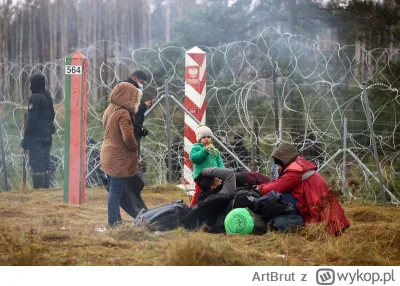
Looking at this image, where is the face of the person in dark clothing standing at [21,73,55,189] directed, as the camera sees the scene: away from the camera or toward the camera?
away from the camera

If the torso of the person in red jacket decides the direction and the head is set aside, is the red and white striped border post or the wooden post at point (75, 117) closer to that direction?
the wooden post

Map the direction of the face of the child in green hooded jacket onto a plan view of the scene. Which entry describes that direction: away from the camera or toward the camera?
toward the camera

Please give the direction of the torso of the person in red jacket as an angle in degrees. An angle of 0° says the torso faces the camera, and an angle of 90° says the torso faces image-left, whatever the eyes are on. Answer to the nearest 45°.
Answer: approximately 90°

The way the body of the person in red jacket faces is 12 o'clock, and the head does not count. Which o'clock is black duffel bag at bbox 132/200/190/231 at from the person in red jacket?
The black duffel bag is roughly at 12 o'clock from the person in red jacket.

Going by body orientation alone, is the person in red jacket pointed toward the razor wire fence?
no

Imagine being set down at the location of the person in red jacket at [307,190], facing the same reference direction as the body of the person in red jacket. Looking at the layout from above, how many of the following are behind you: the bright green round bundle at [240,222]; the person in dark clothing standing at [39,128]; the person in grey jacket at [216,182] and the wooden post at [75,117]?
0

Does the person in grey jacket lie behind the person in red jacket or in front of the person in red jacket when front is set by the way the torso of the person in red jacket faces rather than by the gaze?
in front

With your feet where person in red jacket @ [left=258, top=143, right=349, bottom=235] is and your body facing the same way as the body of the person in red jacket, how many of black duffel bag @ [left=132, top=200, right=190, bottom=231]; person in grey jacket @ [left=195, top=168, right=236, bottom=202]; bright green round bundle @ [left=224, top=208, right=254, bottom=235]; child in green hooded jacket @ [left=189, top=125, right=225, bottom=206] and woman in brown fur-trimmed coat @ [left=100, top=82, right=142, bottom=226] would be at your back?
0

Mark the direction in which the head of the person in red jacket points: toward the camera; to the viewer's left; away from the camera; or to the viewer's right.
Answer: to the viewer's left

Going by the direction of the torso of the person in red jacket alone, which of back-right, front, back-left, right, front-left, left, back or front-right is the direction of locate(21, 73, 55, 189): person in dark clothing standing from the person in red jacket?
front-right

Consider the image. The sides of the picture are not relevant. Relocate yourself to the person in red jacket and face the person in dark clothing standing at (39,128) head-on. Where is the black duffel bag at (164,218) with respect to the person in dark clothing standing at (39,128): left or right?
left

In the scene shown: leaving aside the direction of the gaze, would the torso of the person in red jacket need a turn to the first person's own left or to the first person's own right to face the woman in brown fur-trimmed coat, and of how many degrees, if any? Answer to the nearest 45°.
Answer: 0° — they already face them
